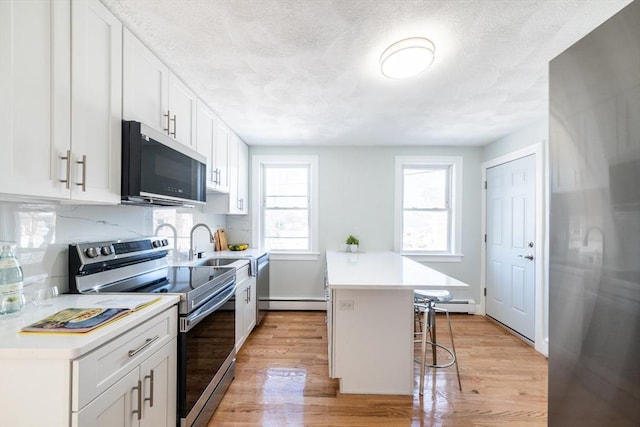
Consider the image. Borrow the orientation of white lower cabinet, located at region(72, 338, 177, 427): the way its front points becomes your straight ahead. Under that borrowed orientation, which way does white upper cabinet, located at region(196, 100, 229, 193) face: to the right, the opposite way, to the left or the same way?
the same way

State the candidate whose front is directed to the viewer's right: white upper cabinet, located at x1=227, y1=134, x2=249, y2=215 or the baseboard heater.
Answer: the white upper cabinet

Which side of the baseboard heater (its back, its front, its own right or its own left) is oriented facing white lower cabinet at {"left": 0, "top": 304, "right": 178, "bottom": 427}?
front

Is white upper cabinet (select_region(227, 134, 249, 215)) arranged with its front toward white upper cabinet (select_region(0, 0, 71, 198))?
no

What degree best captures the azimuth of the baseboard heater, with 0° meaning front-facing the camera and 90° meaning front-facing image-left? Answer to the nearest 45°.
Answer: approximately 0°

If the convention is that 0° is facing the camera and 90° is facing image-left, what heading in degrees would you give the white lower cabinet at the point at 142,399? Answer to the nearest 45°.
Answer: approximately 315°

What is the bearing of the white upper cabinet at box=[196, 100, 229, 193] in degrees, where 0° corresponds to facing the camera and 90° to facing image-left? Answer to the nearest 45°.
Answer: approximately 315°

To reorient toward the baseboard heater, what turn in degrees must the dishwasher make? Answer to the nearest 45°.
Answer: approximately 45° to its left

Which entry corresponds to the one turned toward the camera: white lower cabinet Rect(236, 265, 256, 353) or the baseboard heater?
the baseboard heater

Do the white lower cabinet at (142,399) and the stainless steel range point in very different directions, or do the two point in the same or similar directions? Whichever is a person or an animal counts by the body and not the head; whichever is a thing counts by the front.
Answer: same or similar directions

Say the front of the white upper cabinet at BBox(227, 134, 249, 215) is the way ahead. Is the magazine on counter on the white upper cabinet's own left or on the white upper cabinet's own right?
on the white upper cabinet's own right

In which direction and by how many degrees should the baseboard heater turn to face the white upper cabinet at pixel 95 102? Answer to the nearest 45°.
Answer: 0° — it already faces it

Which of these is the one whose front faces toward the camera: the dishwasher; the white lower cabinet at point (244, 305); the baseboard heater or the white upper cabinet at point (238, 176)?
the baseboard heater

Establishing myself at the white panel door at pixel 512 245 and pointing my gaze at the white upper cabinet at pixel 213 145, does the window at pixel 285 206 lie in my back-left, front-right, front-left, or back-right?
front-right

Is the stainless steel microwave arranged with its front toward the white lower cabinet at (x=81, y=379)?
no

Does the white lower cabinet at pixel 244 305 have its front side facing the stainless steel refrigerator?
no
